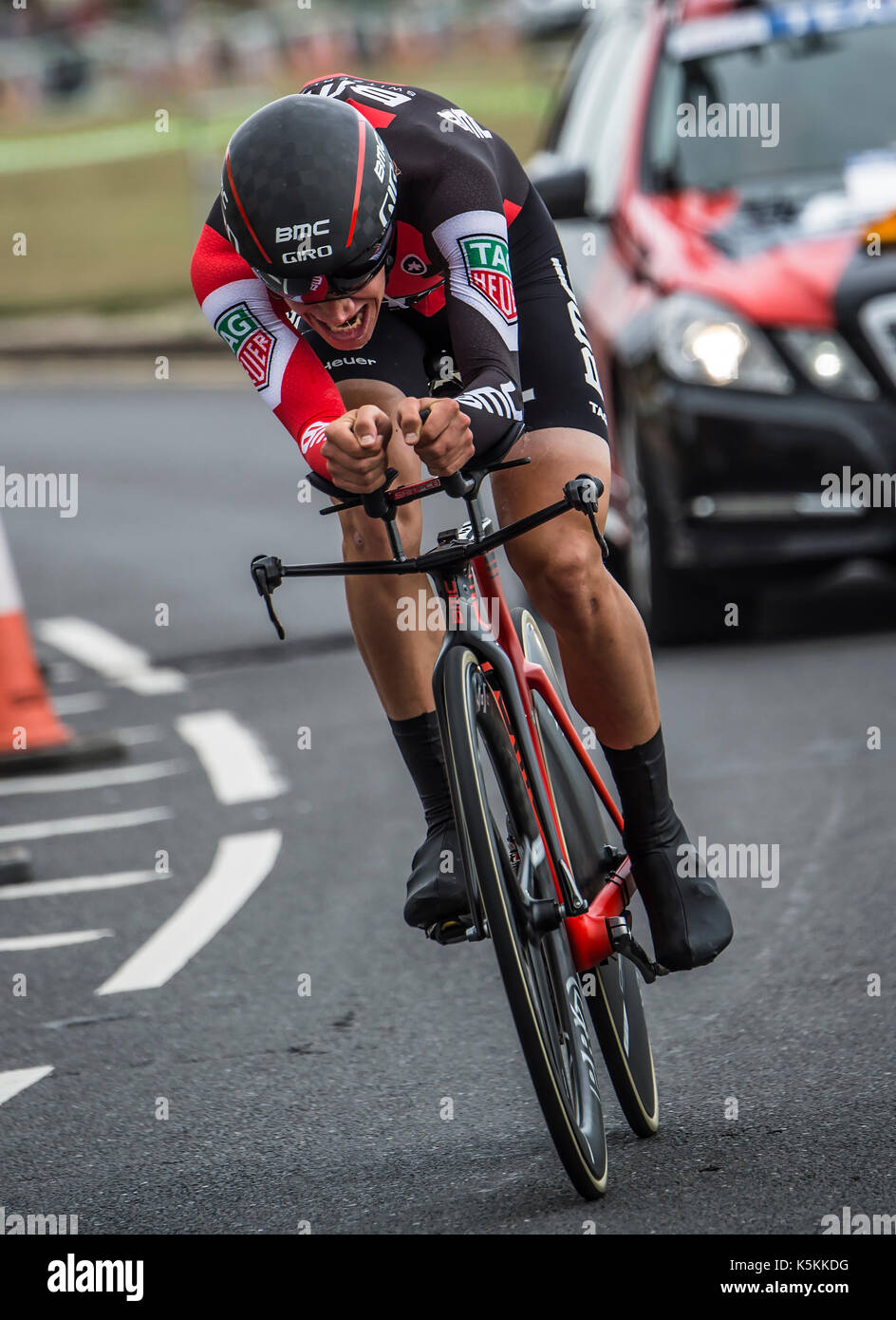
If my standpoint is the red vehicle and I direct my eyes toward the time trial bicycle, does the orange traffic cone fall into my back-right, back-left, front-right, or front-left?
front-right

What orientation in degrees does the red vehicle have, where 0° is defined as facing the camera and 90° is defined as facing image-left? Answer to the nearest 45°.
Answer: approximately 0°

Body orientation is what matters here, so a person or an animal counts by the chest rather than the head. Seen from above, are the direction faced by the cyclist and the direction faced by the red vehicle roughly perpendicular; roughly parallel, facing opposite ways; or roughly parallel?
roughly parallel

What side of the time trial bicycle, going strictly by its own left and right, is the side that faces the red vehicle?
back

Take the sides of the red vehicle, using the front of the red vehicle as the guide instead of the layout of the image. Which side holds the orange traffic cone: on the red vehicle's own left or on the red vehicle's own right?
on the red vehicle's own right

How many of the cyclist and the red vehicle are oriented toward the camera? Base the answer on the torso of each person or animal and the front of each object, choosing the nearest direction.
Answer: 2

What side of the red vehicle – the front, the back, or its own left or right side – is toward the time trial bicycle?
front

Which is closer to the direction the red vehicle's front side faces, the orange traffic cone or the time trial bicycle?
the time trial bicycle

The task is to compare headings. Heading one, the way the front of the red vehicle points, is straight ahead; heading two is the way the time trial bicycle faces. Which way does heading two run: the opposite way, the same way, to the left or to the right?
the same way

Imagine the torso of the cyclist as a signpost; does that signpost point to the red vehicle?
no

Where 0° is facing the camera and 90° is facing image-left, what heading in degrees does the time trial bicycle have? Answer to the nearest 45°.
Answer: approximately 0°

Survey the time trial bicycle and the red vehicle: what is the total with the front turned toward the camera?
2

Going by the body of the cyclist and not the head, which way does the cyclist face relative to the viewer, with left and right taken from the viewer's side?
facing the viewer

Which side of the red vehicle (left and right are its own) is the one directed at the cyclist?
front
